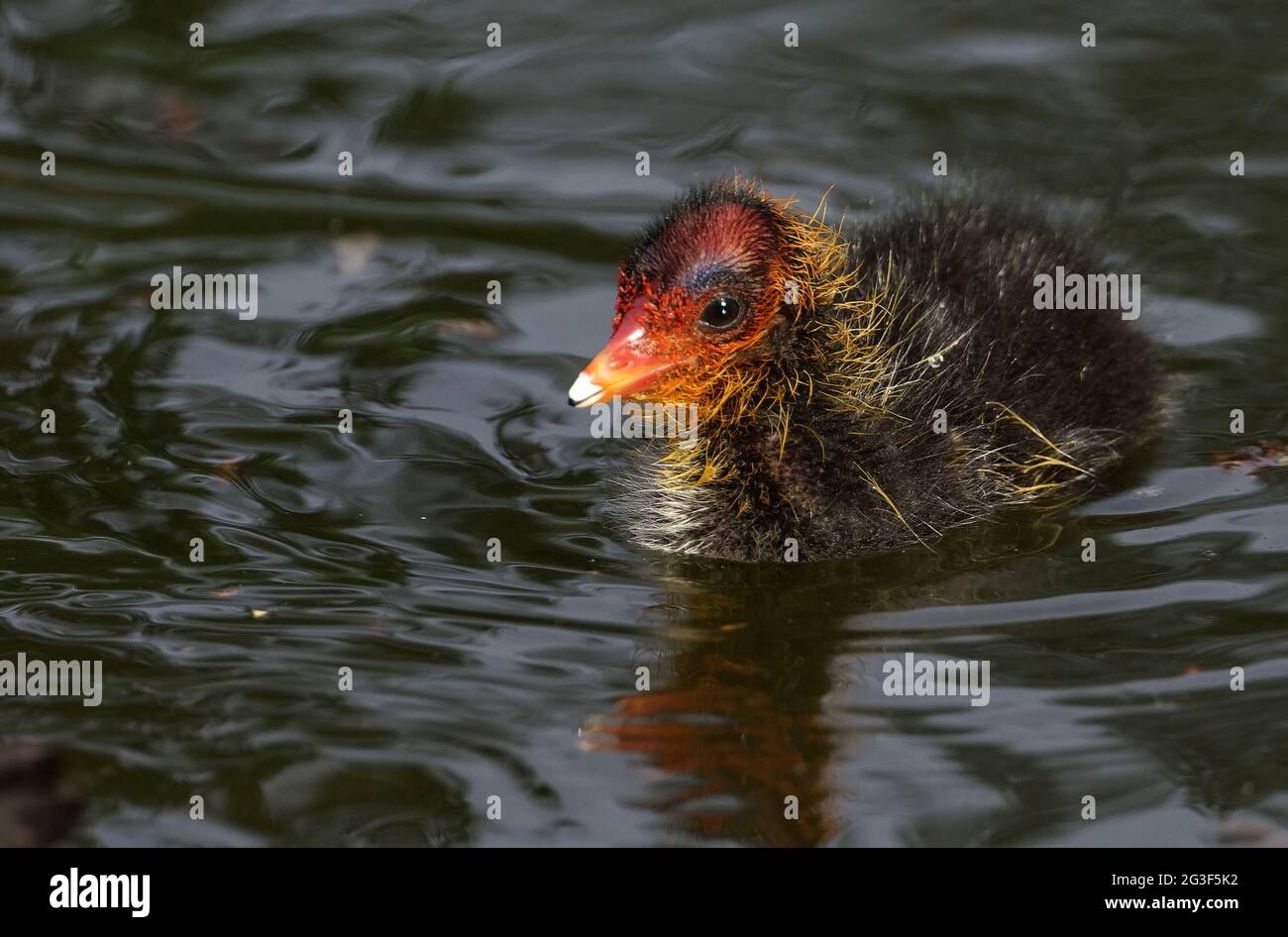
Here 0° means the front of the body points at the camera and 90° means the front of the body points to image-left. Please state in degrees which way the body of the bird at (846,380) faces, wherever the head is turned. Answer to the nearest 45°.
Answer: approximately 45°
